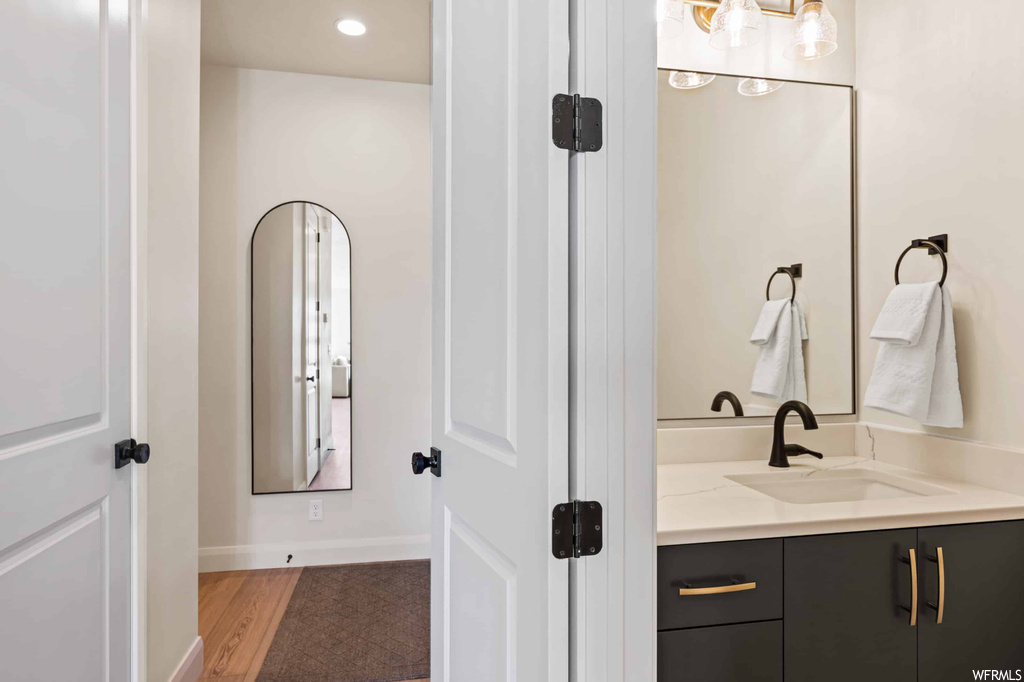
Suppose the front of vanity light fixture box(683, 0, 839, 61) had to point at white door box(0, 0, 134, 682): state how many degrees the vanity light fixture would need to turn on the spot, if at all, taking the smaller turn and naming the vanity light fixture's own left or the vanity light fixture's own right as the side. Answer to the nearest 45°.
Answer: approximately 90° to the vanity light fixture's own right

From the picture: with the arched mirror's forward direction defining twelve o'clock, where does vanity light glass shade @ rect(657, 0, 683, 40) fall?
The vanity light glass shade is roughly at 11 o'clock from the arched mirror.
